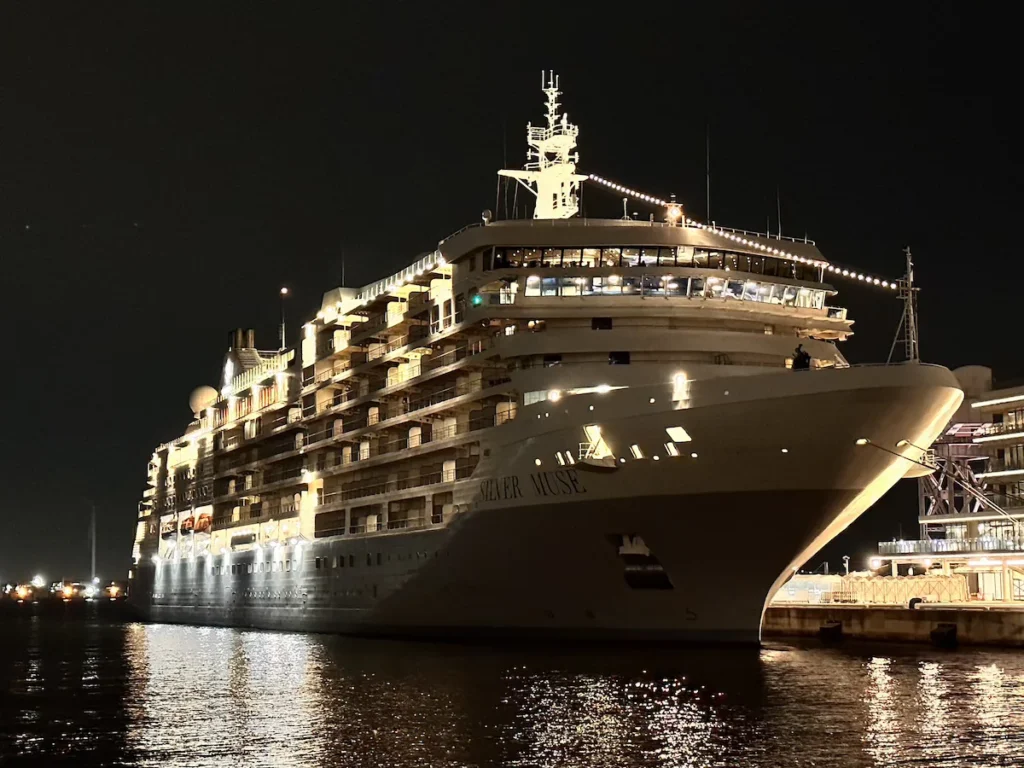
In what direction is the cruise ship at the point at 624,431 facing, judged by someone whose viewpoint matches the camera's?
facing the viewer and to the right of the viewer
